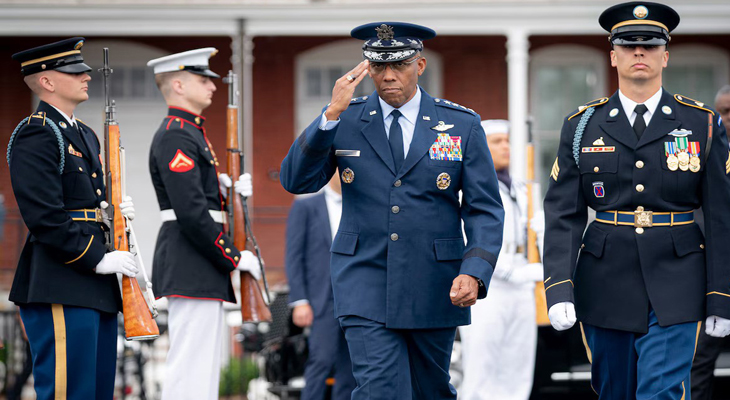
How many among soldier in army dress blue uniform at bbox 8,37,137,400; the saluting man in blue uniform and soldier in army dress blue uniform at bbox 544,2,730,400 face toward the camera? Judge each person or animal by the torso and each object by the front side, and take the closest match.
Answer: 2

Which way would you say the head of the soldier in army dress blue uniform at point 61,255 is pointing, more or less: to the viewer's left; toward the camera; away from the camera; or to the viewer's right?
to the viewer's right

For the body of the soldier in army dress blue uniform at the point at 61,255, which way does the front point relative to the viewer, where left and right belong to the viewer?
facing to the right of the viewer

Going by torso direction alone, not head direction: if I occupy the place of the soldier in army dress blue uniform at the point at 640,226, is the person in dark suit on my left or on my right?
on my right

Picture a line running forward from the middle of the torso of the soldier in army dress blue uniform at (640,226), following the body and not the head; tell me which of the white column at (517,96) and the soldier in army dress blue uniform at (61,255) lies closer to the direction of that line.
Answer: the soldier in army dress blue uniform

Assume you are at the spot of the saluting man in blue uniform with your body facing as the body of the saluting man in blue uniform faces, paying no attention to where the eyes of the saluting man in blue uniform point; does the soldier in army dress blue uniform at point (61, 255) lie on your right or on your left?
on your right

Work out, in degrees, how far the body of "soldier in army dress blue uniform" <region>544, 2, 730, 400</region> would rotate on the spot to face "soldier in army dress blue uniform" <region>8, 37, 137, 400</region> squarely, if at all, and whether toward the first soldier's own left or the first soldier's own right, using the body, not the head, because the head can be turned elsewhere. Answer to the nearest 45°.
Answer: approximately 90° to the first soldier's own right

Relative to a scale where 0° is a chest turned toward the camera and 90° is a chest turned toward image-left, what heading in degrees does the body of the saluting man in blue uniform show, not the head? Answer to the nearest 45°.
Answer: approximately 0°

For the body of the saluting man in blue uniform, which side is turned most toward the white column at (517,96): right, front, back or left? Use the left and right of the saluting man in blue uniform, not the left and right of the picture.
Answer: back

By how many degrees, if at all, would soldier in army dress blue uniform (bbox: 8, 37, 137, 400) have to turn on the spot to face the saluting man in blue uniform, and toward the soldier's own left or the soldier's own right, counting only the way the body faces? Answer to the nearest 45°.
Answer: approximately 45° to the soldier's own right
